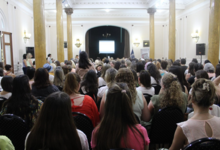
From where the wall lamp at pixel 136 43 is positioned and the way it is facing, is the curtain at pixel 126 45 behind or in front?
behind

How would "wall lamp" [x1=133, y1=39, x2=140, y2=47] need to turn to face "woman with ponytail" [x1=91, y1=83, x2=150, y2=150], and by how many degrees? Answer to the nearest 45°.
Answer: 0° — it already faces them

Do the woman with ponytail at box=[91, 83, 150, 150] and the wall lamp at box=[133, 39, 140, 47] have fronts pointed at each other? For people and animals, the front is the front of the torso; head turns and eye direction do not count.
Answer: yes

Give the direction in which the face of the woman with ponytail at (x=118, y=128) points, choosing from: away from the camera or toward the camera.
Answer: away from the camera

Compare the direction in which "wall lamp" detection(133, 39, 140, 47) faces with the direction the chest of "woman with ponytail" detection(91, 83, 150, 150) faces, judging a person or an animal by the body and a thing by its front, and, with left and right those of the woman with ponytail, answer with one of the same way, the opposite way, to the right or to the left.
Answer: the opposite way

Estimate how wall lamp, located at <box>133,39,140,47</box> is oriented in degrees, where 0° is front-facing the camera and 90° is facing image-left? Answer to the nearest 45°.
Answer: approximately 0°

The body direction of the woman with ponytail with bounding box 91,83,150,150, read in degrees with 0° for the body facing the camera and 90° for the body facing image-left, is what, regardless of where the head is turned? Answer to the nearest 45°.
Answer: approximately 180°

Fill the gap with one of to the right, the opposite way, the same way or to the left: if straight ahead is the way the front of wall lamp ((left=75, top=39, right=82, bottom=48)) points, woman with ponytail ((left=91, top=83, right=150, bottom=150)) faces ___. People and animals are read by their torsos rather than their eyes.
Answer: the opposite way

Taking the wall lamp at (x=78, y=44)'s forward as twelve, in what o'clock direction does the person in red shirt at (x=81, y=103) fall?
The person in red shirt is roughly at 12 o'clock from the wall lamp.
